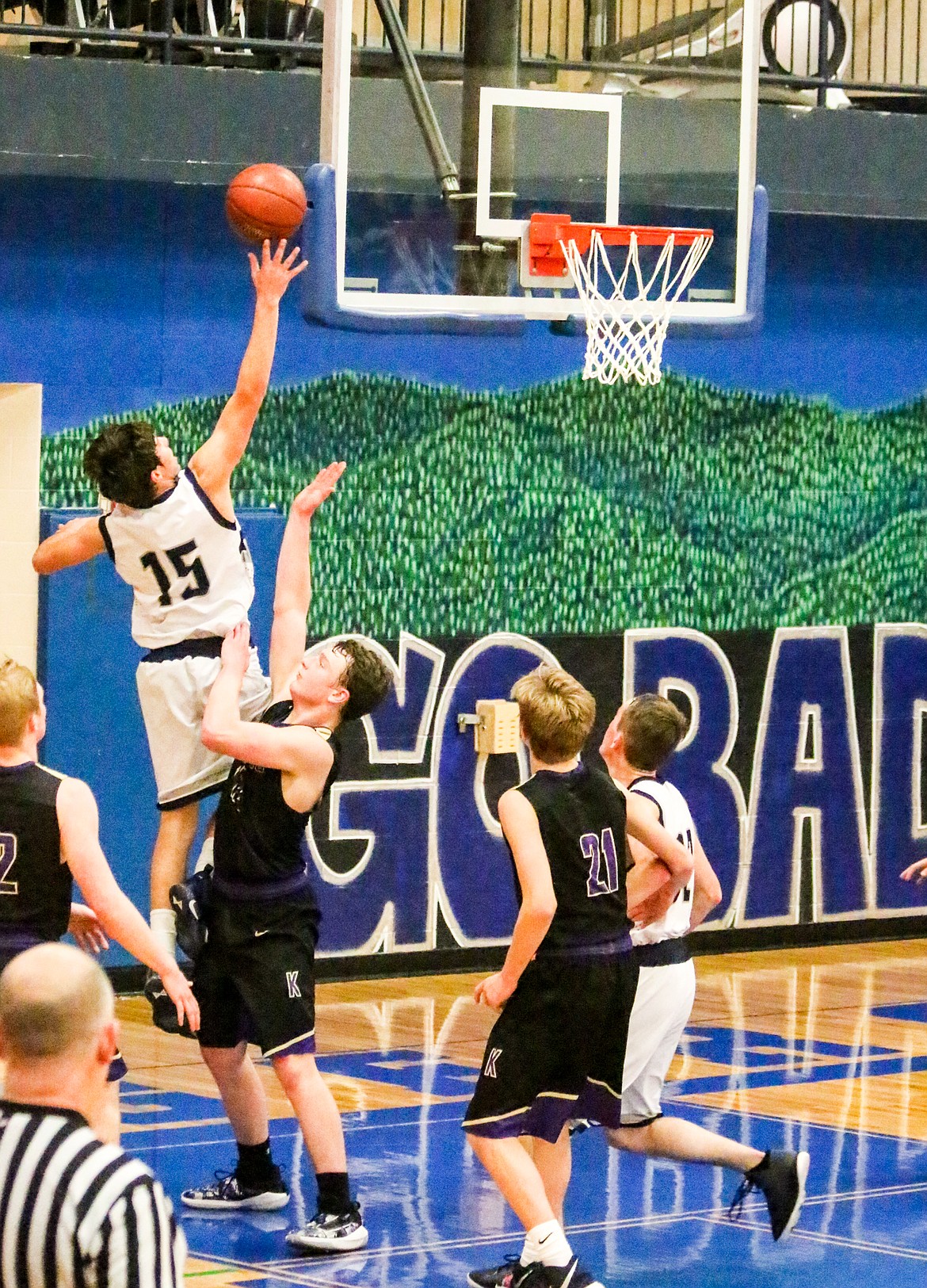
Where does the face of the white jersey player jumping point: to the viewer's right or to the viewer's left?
to the viewer's right

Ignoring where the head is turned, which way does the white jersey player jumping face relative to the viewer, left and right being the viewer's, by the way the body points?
facing away from the viewer and to the right of the viewer

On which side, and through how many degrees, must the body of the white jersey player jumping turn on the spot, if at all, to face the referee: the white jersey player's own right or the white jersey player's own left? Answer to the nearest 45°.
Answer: approximately 135° to the white jersey player's own right

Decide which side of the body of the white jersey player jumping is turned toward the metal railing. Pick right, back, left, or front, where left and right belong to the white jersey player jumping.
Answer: front

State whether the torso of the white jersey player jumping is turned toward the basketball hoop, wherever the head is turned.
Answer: yes

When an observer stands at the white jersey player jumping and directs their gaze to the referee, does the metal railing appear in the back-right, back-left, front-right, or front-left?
back-left
